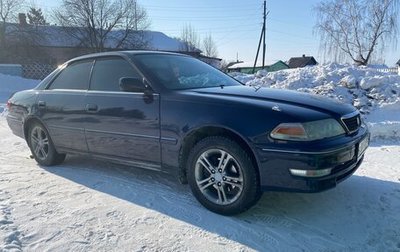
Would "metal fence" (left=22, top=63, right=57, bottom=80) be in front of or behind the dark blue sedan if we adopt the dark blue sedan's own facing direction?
behind

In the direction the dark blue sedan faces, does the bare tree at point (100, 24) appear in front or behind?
behind

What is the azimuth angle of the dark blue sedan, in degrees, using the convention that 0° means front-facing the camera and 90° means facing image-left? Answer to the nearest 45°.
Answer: approximately 315°
